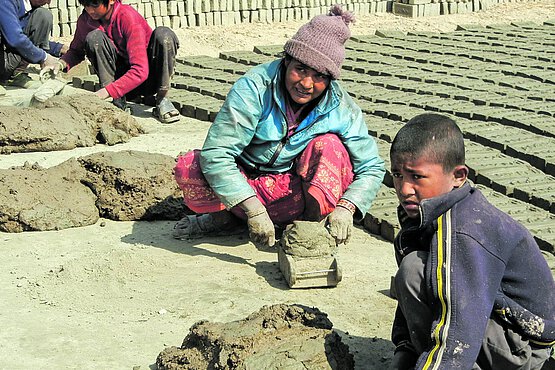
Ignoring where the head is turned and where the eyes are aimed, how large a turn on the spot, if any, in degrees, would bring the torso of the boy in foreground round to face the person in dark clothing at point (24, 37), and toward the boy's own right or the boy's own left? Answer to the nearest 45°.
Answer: approximately 45° to the boy's own right

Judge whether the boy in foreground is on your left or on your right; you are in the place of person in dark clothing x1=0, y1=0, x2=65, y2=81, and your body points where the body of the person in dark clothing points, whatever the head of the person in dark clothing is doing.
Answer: on your right

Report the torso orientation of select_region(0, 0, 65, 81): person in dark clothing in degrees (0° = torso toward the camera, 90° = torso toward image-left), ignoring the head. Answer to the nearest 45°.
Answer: approximately 270°

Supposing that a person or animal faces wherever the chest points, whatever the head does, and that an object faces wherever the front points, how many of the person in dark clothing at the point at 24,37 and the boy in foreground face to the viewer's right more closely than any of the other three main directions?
1

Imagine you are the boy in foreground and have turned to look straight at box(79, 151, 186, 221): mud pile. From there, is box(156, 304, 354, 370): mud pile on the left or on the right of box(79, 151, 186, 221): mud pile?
left

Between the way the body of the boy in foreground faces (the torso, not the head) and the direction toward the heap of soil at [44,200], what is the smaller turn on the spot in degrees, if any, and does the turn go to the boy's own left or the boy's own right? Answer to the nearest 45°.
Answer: approximately 45° to the boy's own right

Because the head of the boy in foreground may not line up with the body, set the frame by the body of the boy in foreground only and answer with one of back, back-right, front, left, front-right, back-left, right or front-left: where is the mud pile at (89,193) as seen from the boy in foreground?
front-right

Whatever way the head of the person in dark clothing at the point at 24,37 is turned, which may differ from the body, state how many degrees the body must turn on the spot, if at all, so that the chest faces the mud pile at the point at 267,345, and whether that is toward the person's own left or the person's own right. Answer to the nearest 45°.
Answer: approximately 90° to the person's own right

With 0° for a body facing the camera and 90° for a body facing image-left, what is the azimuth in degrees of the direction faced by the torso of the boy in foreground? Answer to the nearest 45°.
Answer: approximately 90°

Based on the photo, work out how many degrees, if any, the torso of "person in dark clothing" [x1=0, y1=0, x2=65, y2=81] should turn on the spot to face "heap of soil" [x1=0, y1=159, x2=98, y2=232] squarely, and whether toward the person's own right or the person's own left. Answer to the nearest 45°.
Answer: approximately 90° to the person's own right

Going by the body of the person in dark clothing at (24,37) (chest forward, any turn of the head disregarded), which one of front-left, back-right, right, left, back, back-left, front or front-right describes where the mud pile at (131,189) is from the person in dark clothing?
right

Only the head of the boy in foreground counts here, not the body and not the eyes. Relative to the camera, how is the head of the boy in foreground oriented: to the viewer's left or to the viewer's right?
to the viewer's left

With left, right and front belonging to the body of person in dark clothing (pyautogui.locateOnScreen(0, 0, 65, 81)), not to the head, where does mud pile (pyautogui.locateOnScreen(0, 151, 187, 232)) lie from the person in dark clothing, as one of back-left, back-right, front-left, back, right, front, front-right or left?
right
